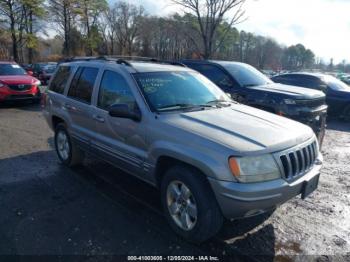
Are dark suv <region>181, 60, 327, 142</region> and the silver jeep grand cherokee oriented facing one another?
no

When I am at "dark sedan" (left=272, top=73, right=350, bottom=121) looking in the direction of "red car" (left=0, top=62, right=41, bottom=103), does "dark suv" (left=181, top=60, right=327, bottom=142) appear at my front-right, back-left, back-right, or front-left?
front-left

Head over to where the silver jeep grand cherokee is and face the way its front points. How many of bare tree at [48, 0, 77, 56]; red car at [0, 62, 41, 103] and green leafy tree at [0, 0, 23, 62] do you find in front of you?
0

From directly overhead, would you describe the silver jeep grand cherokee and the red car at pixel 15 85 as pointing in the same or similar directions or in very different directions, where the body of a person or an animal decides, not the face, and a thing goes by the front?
same or similar directions

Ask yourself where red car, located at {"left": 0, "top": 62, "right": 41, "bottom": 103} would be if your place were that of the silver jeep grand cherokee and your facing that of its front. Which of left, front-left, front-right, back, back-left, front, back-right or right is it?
back

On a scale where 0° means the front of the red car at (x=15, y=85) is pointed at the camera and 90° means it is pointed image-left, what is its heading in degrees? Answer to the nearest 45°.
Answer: approximately 315°

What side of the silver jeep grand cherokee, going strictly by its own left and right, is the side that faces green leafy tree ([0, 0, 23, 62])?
back

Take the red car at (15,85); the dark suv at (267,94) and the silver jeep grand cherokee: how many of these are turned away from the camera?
0

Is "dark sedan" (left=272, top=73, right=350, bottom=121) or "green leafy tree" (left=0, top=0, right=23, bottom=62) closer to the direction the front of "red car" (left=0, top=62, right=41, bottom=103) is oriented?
the dark sedan

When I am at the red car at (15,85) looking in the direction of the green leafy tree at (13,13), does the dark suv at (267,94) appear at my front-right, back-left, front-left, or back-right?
back-right

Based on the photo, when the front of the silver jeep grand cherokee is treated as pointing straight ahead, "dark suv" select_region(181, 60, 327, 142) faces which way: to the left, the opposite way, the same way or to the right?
the same way

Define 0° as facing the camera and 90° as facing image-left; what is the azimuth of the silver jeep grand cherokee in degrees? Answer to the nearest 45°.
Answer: approximately 315°

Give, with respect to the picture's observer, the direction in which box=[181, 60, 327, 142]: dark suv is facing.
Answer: facing the viewer and to the right of the viewer

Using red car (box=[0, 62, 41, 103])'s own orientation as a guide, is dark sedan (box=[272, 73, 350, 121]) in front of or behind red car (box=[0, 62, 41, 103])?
in front

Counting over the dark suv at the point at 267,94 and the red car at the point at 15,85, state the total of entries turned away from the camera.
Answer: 0

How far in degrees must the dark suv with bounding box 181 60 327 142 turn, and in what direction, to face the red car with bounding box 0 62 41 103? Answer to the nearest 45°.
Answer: approximately 135° to its right

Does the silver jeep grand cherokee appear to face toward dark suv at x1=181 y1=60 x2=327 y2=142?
no
